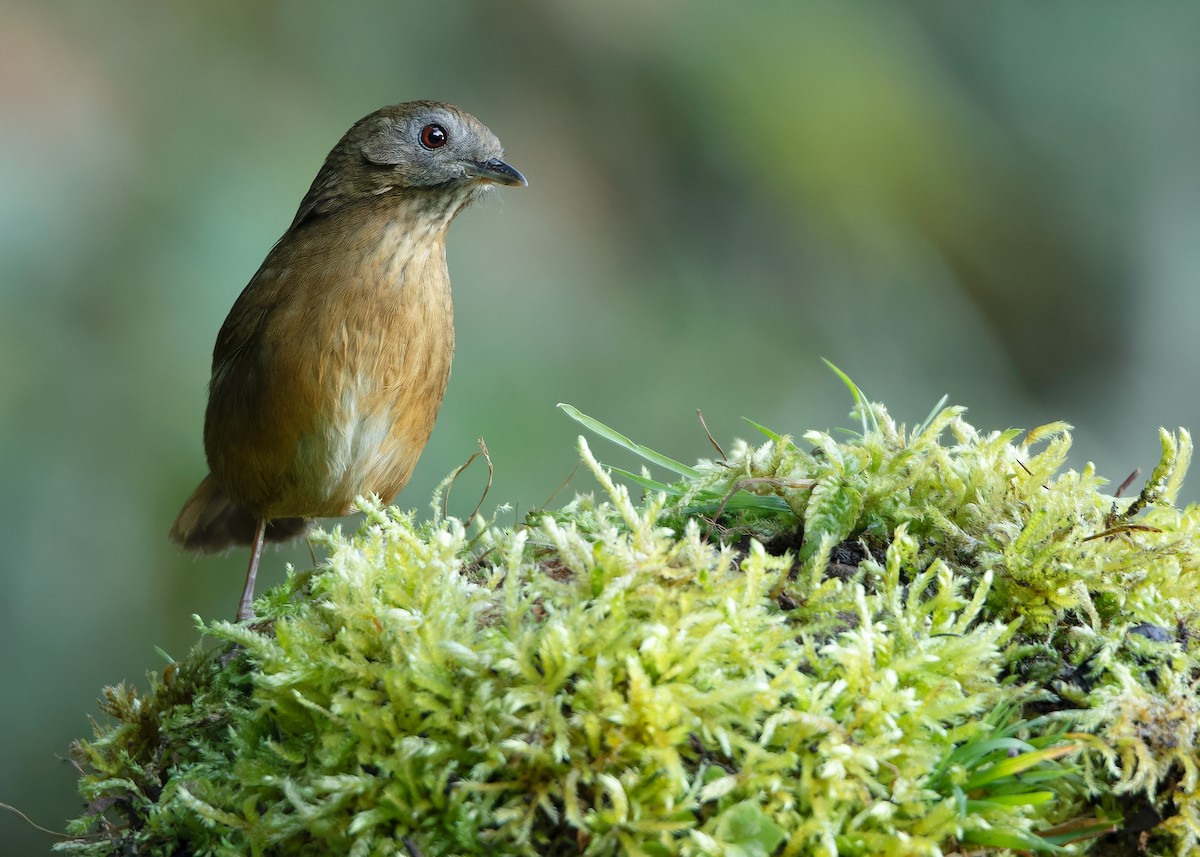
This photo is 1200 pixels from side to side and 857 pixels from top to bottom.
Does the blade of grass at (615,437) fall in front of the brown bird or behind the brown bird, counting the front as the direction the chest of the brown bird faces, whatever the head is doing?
in front

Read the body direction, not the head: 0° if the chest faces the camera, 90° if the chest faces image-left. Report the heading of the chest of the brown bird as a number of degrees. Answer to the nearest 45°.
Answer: approximately 315°
